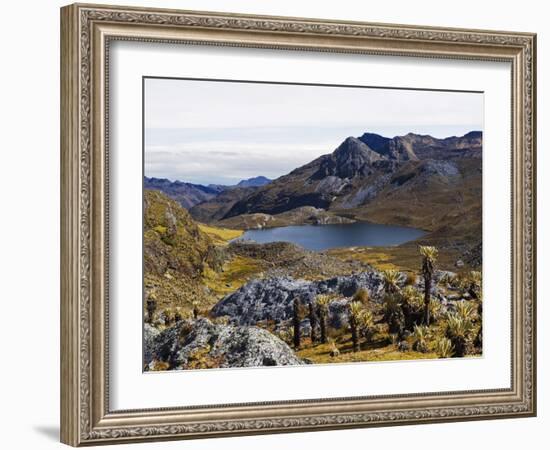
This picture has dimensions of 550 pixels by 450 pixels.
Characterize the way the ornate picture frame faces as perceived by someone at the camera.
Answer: facing the viewer and to the right of the viewer
